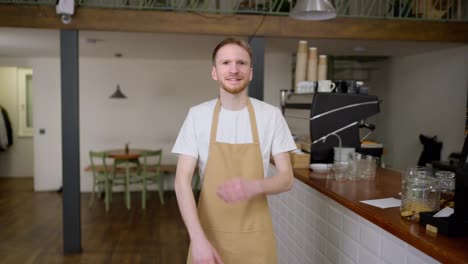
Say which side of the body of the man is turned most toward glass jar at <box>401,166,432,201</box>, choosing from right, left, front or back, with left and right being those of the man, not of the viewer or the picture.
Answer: left

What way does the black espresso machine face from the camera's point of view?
to the viewer's right

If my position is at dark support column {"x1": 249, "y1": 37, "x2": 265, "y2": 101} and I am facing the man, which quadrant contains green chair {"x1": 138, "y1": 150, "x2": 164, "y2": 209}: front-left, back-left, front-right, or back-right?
back-right

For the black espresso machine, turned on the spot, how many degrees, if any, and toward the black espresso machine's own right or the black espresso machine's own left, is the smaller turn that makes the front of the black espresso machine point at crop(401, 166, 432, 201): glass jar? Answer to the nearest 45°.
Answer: approximately 90° to the black espresso machine's own right

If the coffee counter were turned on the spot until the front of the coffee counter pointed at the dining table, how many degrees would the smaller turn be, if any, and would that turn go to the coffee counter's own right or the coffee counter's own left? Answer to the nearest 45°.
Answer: approximately 90° to the coffee counter's own right

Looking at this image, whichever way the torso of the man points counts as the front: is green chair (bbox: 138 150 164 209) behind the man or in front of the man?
behind

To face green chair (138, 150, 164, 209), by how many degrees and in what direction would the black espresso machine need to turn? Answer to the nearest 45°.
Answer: approximately 135° to its left

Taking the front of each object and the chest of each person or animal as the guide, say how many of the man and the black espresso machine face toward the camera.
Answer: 1
